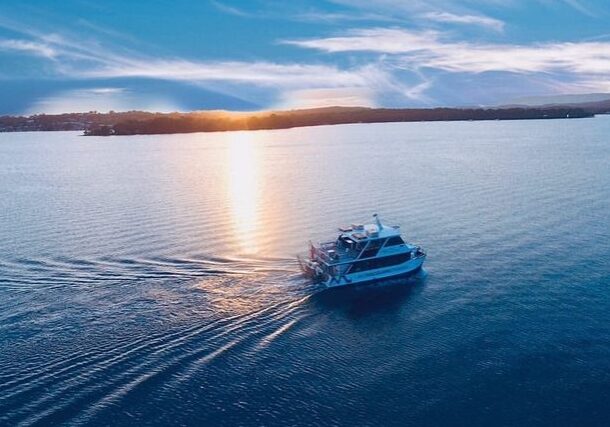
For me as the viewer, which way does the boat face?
facing away from the viewer and to the right of the viewer
